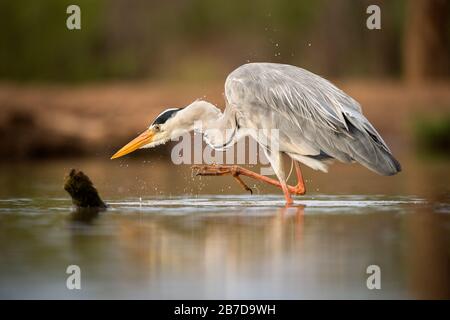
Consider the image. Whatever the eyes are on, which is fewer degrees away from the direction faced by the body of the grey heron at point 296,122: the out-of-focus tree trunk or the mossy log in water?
the mossy log in water

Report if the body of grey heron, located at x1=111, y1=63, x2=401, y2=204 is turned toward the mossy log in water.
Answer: yes

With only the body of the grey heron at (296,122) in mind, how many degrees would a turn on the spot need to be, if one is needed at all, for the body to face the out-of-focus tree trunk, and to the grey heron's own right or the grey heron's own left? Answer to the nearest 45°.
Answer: approximately 90° to the grey heron's own right

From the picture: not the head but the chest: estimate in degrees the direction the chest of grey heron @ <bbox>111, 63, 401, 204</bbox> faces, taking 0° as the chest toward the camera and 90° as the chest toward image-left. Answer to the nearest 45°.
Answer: approximately 90°
